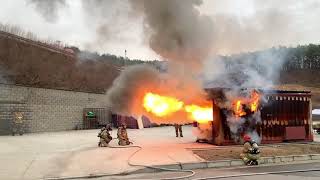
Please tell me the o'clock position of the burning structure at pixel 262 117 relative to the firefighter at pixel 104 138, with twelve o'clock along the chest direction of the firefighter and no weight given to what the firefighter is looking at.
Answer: The burning structure is roughly at 12 o'clock from the firefighter.

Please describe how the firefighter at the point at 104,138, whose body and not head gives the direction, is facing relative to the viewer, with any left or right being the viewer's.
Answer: facing to the right of the viewer

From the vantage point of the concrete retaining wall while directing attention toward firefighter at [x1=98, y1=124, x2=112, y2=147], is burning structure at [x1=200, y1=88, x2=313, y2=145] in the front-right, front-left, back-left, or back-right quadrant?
front-left

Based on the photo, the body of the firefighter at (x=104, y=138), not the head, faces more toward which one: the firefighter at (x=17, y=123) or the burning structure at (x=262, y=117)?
the burning structure

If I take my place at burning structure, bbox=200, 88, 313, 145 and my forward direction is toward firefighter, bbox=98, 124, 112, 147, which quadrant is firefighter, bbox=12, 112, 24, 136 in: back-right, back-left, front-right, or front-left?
front-right

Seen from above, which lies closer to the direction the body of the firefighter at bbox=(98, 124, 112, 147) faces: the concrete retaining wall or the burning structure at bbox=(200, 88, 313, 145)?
the burning structure

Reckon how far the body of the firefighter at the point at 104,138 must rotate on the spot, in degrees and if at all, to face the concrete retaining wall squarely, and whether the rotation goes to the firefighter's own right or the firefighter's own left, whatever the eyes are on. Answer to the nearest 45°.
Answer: approximately 90° to the firefighter's own left

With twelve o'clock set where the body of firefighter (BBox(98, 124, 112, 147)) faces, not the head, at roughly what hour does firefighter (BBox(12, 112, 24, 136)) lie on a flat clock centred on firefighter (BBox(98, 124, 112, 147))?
firefighter (BBox(12, 112, 24, 136)) is roughly at 8 o'clock from firefighter (BBox(98, 124, 112, 147)).
